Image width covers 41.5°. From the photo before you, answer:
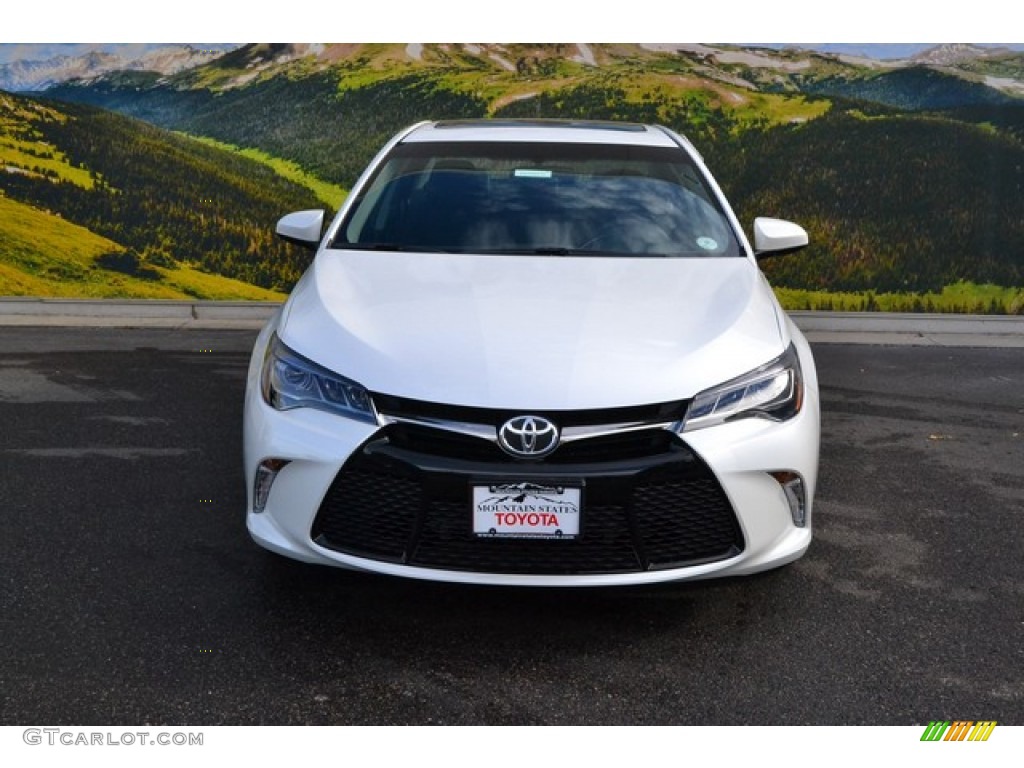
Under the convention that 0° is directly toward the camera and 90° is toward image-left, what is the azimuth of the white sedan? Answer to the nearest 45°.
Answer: approximately 0°
